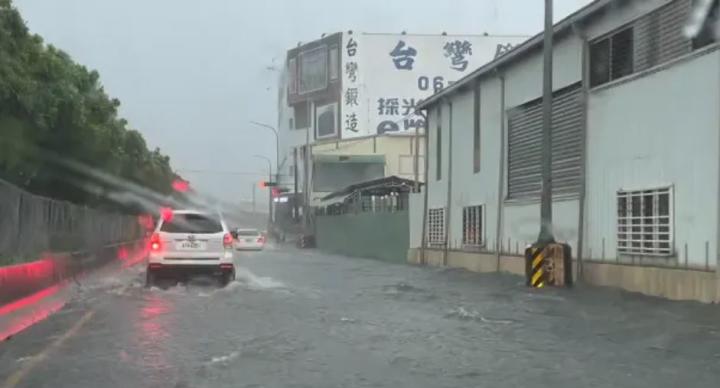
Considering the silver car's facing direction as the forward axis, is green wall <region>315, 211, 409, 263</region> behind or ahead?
behind

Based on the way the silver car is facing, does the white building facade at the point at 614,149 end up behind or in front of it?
behind

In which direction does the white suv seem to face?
away from the camera

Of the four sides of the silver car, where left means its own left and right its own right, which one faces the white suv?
back

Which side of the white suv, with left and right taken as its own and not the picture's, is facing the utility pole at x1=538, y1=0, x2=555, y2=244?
right

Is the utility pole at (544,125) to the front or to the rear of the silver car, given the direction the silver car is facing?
to the rear

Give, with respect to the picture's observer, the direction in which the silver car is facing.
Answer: facing away from the viewer

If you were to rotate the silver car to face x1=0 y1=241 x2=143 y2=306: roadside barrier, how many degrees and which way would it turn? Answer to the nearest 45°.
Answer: approximately 180°

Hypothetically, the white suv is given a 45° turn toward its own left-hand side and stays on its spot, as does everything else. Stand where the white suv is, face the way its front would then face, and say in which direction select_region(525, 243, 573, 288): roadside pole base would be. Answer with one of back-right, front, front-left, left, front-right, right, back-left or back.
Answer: back-right

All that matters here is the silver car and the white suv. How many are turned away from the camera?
2

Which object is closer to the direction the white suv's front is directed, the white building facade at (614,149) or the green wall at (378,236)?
the green wall

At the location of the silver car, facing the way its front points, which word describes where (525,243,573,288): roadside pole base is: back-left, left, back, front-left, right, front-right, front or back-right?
back

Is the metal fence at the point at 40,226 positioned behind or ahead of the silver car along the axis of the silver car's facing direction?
behind
